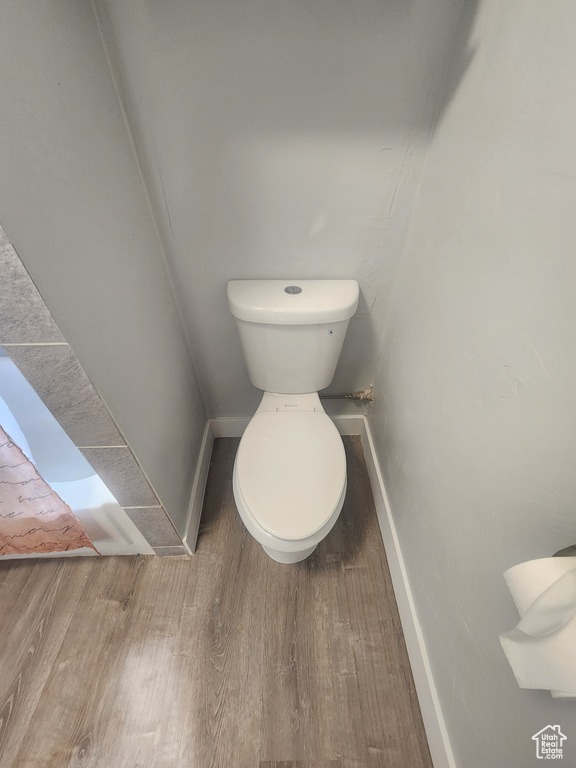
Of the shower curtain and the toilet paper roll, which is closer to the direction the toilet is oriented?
the toilet paper roll

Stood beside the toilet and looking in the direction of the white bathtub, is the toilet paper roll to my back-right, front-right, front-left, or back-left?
back-left

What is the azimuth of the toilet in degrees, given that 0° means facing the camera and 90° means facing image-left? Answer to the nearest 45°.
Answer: approximately 0°

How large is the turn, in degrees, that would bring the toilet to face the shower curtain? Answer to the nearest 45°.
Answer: approximately 90° to its right

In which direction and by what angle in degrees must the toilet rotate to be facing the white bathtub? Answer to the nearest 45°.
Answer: approximately 90° to its right

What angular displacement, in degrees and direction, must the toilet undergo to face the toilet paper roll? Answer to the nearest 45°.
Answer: approximately 45° to its left
